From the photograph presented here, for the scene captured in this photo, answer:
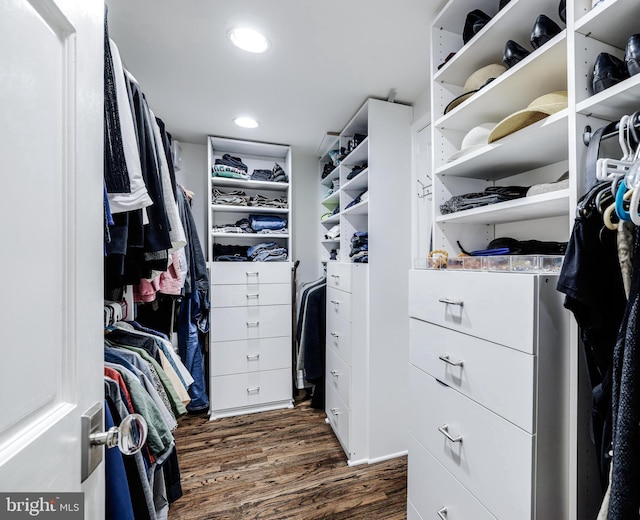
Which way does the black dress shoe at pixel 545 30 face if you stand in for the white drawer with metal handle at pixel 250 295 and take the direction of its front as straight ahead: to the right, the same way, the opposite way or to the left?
to the right

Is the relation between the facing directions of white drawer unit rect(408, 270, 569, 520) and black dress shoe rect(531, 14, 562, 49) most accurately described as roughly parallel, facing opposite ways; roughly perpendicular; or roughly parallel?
roughly parallel

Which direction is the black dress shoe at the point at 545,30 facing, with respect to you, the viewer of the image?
facing the viewer and to the left of the viewer

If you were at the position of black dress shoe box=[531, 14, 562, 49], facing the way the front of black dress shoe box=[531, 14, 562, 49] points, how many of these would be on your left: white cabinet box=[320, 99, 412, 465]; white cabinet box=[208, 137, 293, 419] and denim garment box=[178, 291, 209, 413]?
0

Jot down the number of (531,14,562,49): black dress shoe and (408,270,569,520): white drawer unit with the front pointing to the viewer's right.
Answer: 0

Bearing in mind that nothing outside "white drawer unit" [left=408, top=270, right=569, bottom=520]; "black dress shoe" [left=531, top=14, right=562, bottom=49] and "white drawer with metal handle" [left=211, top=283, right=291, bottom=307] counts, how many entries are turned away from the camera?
0

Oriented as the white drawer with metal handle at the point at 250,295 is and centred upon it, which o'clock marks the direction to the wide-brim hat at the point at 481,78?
The wide-brim hat is roughly at 11 o'clock from the white drawer with metal handle.

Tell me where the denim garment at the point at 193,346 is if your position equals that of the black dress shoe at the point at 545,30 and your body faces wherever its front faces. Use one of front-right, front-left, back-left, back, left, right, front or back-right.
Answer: front-right

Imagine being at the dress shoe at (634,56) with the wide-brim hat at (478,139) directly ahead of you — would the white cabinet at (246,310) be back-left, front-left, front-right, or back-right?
front-left

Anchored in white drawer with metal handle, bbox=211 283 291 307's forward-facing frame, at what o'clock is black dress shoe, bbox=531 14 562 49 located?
The black dress shoe is roughly at 11 o'clock from the white drawer with metal handle.

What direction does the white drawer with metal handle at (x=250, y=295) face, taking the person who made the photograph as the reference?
facing the viewer
